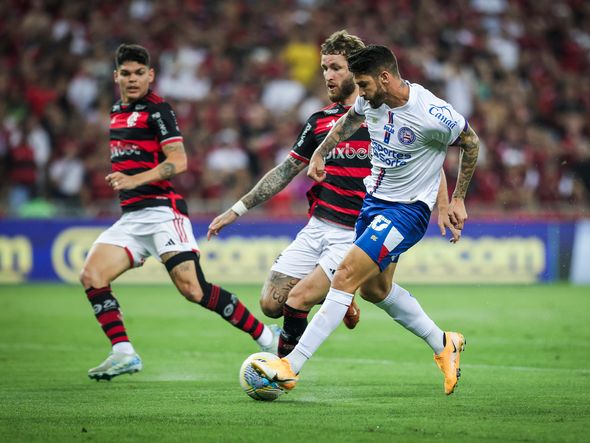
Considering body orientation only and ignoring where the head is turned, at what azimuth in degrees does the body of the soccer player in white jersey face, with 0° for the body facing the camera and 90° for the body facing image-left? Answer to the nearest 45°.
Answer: approximately 45°

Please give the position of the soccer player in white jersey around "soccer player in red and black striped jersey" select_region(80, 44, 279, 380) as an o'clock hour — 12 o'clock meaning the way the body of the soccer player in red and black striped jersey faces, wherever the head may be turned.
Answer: The soccer player in white jersey is roughly at 9 o'clock from the soccer player in red and black striped jersey.

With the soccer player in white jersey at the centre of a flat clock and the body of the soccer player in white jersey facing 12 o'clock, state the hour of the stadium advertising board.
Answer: The stadium advertising board is roughly at 4 o'clock from the soccer player in white jersey.

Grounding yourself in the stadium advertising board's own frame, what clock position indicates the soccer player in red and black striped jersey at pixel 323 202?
The soccer player in red and black striped jersey is roughly at 12 o'clock from the stadium advertising board.

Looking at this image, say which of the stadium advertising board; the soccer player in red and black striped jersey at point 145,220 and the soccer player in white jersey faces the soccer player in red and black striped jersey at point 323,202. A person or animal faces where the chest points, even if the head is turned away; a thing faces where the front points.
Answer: the stadium advertising board
